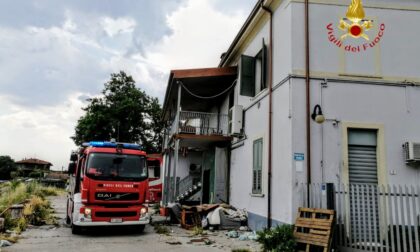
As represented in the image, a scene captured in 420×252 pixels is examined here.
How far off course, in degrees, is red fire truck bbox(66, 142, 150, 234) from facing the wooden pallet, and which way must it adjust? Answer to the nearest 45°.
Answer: approximately 45° to its left

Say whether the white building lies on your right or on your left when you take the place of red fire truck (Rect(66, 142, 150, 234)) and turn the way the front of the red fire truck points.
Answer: on your left

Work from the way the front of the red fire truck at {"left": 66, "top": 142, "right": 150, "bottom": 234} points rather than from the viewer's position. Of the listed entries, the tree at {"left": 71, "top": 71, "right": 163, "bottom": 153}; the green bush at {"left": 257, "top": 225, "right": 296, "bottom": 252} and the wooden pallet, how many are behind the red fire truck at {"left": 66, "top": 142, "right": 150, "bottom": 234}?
1

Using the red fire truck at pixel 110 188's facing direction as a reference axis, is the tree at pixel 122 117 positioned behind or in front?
behind

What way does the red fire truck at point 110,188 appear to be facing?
toward the camera

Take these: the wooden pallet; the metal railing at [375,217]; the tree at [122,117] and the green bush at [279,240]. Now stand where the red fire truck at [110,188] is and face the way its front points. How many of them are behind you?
1

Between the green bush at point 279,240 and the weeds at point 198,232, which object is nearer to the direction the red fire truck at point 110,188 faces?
the green bush

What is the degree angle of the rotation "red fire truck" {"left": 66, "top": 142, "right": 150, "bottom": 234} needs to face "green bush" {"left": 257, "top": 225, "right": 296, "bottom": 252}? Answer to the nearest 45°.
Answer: approximately 45° to its left

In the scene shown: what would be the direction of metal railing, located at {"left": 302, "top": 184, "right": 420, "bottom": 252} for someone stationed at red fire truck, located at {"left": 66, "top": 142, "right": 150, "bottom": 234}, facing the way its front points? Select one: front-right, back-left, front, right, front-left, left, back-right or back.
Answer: front-left

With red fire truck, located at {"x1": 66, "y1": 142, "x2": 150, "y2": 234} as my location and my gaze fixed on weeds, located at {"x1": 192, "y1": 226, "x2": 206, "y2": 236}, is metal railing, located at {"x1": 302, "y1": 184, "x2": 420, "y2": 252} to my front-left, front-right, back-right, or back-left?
front-right

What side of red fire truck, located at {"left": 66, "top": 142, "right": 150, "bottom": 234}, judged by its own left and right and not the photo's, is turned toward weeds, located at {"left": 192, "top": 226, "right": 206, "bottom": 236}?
left
